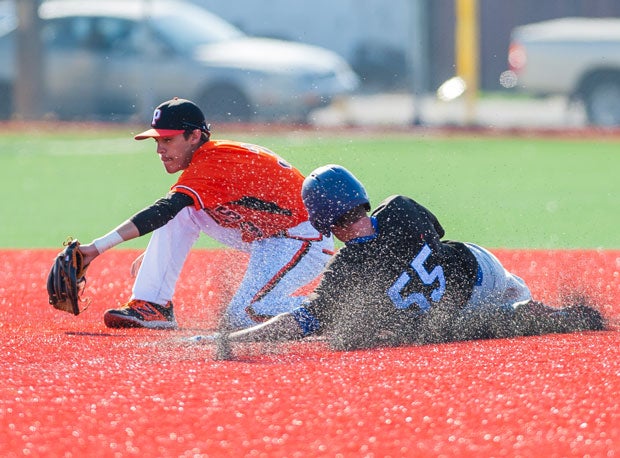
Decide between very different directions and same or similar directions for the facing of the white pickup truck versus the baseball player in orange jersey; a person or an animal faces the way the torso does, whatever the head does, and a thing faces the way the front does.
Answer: very different directions

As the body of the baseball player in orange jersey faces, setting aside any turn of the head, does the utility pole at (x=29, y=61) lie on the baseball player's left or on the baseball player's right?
on the baseball player's right

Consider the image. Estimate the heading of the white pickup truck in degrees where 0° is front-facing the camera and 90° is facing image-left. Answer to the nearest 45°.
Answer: approximately 270°

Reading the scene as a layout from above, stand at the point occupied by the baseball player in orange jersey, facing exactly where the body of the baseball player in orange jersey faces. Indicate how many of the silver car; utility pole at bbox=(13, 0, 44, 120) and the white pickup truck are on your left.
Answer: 0

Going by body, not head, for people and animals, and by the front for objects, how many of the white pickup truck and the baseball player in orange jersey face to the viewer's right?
1

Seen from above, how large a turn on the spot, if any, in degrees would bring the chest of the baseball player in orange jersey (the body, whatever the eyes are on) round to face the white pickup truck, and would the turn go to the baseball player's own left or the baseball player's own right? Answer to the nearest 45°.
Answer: approximately 135° to the baseball player's own right

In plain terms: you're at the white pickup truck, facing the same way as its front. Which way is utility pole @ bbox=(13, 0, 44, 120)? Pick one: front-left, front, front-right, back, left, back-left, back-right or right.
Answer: back

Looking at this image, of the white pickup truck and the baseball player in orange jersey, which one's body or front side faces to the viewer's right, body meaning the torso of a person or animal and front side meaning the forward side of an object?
the white pickup truck

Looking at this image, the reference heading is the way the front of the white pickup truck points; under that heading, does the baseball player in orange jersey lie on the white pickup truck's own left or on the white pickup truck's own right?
on the white pickup truck's own right

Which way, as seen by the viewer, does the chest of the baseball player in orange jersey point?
to the viewer's left
